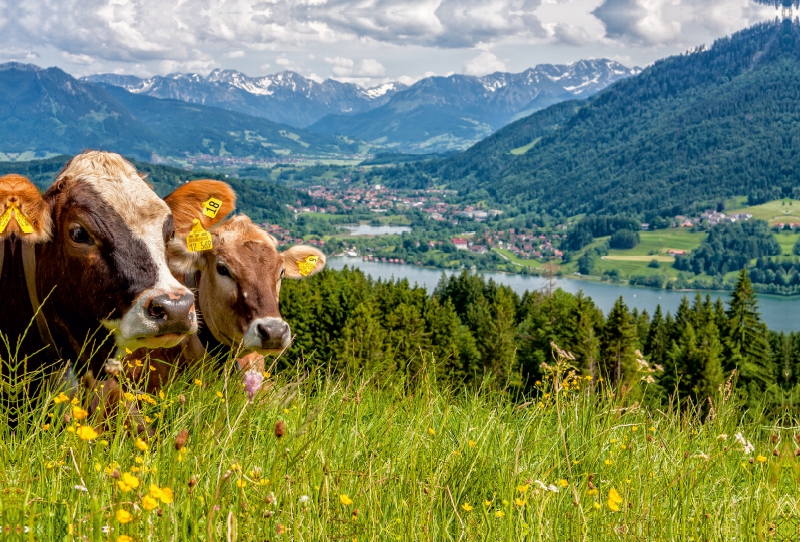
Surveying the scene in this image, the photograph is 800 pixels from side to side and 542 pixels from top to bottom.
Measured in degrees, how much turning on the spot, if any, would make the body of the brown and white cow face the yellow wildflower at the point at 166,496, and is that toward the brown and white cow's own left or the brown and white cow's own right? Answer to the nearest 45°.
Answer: approximately 45° to the brown and white cow's own right

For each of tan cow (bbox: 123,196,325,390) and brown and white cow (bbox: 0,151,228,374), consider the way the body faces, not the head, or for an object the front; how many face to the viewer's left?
0

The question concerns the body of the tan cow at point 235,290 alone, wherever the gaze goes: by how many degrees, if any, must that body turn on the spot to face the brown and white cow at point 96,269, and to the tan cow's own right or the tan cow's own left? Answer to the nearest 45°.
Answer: approximately 45° to the tan cow's own right

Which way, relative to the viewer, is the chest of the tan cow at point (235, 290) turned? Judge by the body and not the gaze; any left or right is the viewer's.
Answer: facing the viewer and to the right of the viewer

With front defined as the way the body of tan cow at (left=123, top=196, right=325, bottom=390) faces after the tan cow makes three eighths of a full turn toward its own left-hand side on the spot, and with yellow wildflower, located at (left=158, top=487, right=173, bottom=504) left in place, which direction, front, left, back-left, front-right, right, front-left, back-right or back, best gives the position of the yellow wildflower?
back

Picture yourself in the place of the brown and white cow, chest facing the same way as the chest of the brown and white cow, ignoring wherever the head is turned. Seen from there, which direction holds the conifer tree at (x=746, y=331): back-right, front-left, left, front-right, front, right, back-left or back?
left

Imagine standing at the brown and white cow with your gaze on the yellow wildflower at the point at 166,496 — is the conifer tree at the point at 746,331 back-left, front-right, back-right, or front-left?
back-left

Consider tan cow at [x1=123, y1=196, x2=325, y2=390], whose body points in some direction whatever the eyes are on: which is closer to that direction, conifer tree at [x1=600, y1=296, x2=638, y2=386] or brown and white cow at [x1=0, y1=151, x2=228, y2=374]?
the brown and white cow

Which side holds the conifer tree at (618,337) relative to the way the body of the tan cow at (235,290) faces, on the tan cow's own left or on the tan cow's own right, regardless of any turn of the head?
on the tan cow's own left

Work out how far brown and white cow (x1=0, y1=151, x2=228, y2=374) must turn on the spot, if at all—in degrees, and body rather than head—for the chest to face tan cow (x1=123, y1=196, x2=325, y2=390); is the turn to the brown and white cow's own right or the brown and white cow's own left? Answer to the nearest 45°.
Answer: approximately 90° to the brown and white cow's own left

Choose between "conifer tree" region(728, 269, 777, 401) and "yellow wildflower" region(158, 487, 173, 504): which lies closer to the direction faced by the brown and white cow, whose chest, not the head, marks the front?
the yellow wildflower

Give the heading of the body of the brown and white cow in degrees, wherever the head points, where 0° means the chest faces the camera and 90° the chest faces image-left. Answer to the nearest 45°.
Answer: approximately 315°
